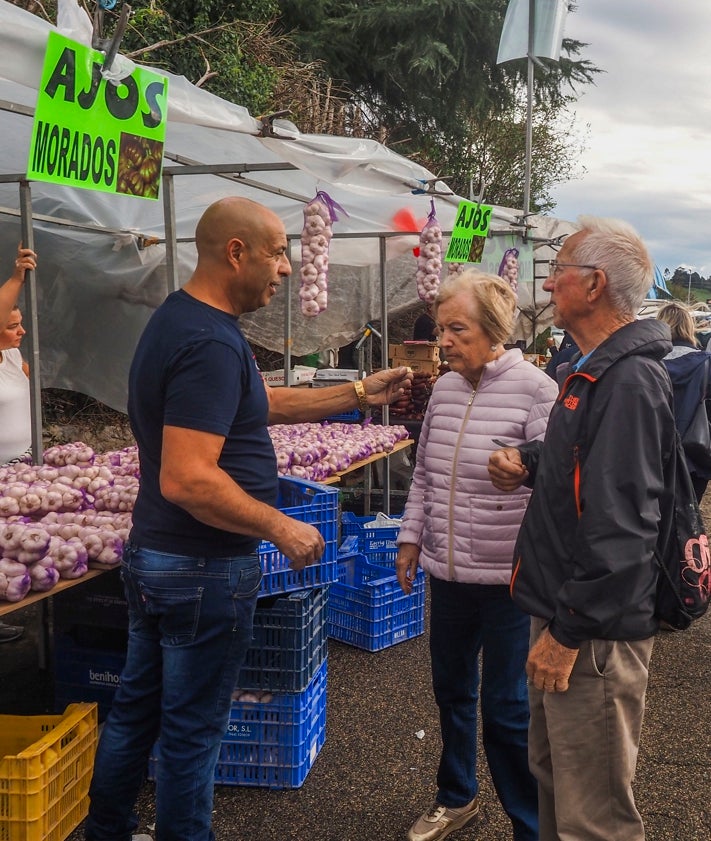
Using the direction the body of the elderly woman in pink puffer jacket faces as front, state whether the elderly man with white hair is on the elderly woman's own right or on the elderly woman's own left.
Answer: on the elderly woman's own left

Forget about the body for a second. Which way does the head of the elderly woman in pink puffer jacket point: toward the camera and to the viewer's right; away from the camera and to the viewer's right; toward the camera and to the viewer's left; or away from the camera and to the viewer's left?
toward the camera and to the viewer's left

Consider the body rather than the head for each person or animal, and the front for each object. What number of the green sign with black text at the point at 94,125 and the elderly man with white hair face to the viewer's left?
1

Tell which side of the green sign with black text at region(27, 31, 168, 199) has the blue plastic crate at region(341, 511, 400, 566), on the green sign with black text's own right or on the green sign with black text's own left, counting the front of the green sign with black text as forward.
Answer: on the green sign with black text's own left

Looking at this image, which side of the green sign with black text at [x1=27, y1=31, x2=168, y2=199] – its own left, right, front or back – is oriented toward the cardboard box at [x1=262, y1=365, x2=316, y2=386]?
left

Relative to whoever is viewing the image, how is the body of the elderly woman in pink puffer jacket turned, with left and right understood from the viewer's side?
facing the viewer and to the left of the viewer

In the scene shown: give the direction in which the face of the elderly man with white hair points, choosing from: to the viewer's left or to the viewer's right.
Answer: to the viewer's left

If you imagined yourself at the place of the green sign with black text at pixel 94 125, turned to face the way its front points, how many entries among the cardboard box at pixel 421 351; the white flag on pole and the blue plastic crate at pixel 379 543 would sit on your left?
3

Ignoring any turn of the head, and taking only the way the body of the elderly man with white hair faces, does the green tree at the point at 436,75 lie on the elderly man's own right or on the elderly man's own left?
on the elderly man's own right

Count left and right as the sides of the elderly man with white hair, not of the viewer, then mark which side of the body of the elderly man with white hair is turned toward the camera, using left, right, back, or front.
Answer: left

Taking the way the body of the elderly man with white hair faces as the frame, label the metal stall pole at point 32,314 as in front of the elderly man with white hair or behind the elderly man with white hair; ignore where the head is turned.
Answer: in front

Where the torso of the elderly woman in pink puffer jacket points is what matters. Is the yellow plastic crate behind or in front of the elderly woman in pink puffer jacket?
in front

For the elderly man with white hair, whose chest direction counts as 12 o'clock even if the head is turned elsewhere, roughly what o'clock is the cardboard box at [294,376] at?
The cardboard box is roughly at 2 o'clock from the elderly man with white hair.
